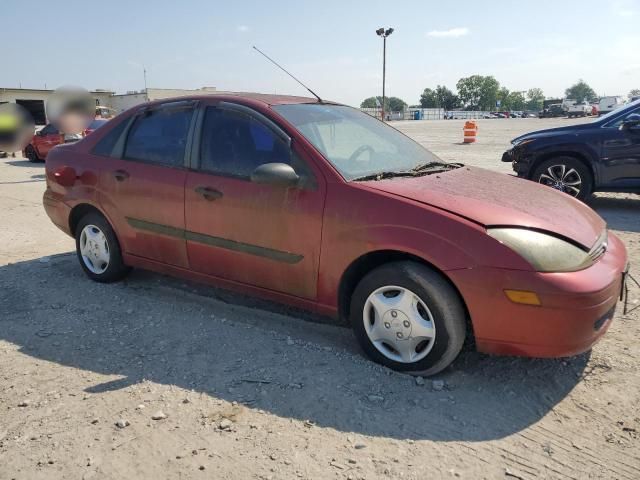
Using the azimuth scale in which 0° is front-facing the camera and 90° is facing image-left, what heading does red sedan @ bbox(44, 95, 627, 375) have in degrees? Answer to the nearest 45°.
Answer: approximately 315°
